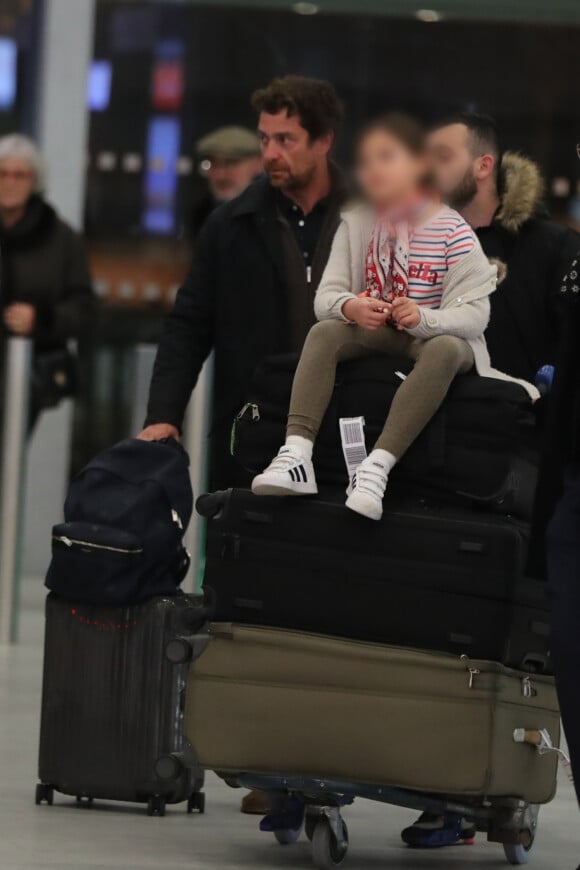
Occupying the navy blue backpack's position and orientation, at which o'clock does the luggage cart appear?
The luggage cart is roughly at 9 o'clock from the navy blue backpack.

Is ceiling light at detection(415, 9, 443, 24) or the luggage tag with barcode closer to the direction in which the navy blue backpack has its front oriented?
the luggage tag with barcode

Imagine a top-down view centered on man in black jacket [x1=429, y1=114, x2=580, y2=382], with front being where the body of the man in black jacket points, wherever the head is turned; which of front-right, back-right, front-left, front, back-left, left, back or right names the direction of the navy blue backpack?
front

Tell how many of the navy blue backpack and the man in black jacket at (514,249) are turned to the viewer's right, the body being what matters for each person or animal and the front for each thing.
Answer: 0

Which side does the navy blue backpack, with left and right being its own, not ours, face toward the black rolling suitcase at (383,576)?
left

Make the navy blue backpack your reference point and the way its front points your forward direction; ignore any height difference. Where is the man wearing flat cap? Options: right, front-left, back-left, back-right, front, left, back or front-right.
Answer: back-right

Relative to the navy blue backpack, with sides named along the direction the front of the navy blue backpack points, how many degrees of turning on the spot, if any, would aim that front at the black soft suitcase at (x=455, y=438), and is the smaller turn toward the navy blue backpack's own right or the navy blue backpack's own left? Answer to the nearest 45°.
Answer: approximately 90° to the navy blue backpack's own left

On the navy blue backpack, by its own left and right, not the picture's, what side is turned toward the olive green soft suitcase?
left

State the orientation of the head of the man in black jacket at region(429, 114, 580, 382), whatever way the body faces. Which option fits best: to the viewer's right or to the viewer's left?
to the viewer's left

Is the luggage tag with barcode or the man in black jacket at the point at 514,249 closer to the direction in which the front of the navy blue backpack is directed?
the luggage tag with barcode

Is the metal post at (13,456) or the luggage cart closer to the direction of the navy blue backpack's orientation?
the luggage cart

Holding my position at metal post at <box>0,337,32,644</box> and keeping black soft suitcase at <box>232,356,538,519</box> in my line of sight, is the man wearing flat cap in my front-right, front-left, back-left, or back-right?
front-left

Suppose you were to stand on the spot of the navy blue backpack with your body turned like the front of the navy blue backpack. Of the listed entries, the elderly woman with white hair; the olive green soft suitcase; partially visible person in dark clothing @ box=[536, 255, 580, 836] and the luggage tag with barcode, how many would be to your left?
3

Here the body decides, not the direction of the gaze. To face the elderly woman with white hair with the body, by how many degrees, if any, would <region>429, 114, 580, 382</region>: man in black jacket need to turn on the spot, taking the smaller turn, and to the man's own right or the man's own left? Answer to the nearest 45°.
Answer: approximately 45° to the man's own right

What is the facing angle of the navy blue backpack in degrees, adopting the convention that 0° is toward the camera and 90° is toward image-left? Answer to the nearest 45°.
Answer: approximately 45°

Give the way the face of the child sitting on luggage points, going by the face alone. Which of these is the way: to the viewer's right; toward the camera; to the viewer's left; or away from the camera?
toward the camera
